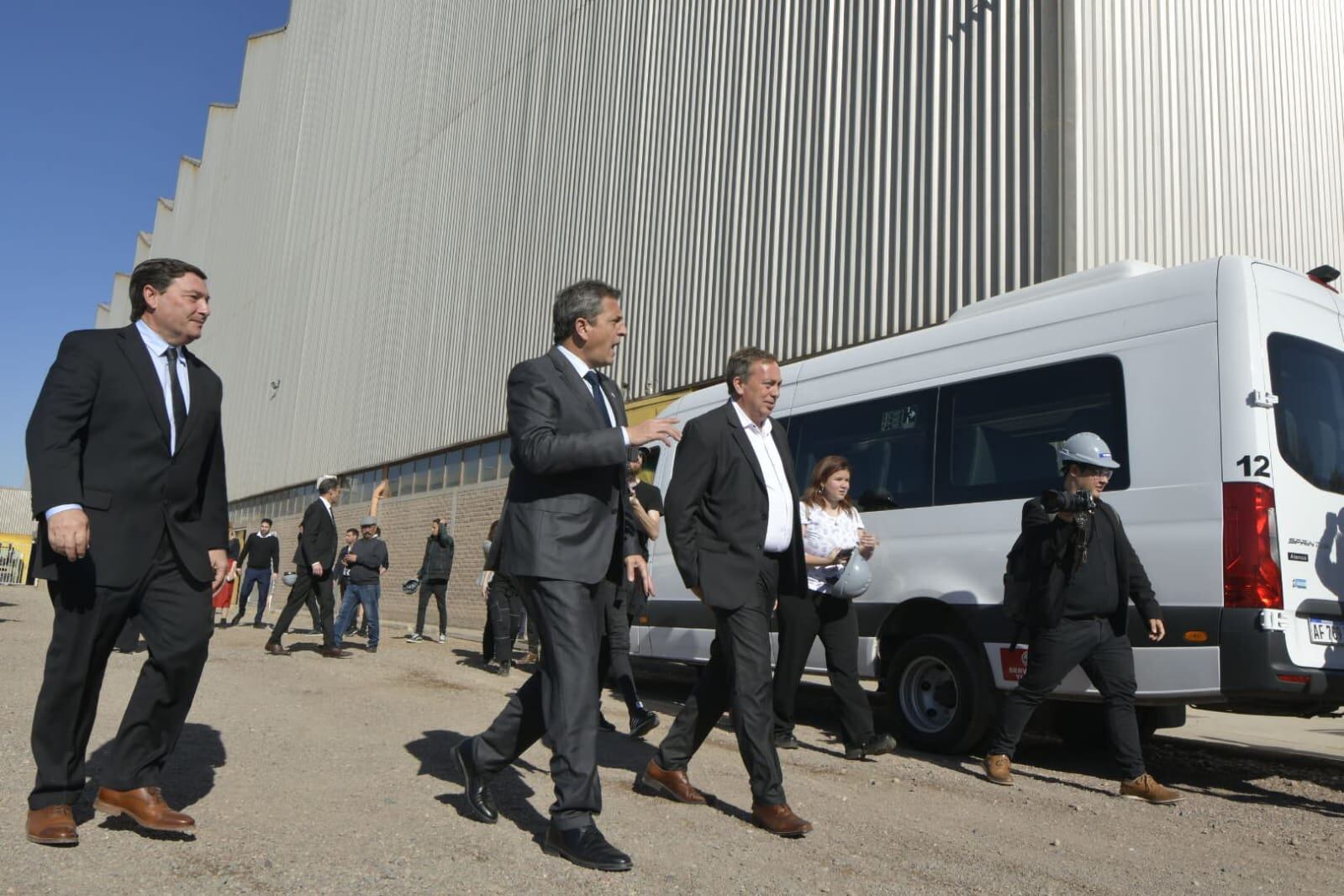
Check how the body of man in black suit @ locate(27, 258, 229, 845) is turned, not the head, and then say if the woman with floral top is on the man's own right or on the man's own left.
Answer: on the man's own left

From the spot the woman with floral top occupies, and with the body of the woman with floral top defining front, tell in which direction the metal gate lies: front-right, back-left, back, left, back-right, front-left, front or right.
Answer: back

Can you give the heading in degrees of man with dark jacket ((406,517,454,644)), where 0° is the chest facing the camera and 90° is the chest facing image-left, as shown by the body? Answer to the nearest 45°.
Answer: approximately 45°

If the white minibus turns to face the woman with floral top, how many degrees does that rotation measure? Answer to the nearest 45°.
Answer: approximately 45° to its left

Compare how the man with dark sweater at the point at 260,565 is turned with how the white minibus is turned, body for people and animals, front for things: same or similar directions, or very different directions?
very different directions

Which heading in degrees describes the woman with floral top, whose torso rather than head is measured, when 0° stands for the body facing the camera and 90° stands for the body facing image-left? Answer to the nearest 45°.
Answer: approximately 315°

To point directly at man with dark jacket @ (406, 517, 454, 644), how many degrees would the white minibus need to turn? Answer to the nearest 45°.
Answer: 0° — it already faces them

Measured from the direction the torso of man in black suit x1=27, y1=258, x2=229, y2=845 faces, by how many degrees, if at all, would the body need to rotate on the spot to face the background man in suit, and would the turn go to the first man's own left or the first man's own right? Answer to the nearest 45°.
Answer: approximately 135° to the first man's own left
